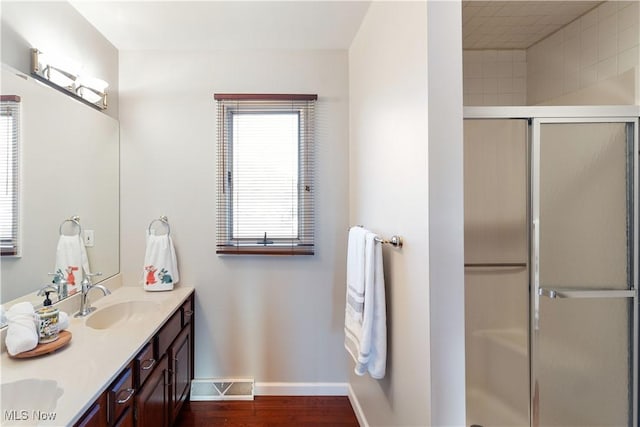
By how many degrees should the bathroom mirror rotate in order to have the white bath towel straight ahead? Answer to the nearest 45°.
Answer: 0° — it already faces it

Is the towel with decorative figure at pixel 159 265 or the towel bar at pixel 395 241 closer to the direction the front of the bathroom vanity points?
the towel bar

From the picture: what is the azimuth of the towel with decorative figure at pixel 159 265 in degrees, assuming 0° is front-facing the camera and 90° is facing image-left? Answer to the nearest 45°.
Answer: approximately 0°

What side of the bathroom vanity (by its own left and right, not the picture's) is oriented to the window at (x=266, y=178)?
left

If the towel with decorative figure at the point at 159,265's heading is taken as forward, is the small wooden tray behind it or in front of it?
in front

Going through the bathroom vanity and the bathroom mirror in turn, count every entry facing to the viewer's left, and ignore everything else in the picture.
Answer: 0

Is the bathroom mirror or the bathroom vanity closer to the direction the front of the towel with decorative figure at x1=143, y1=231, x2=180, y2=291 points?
the bathroom vanity

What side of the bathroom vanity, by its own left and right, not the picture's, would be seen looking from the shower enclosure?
front

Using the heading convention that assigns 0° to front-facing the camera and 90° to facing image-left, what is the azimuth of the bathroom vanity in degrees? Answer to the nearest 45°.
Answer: approximately 315°

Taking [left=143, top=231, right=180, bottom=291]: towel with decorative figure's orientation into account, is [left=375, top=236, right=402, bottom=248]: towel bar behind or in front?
in front

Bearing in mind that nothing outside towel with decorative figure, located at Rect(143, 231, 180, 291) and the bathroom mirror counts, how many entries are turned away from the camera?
0

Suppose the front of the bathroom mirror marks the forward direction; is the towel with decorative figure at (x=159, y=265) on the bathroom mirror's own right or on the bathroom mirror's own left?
on the bathroom mirror's own left
